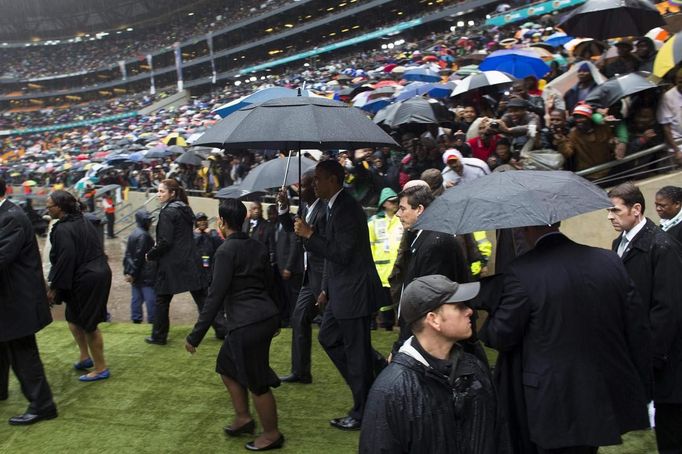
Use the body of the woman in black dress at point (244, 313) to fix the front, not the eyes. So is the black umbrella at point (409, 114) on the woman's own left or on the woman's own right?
on the woman's own right

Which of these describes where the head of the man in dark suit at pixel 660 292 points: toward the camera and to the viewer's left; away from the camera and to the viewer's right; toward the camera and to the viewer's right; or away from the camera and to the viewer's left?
toward the camera and to the viewer's left

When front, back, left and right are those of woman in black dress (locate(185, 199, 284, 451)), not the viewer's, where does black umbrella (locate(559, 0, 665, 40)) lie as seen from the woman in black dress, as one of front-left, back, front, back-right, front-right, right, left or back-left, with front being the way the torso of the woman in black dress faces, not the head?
right

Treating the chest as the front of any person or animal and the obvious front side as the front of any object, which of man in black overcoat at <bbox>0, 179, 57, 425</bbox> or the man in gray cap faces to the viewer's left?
the man in black overcoat

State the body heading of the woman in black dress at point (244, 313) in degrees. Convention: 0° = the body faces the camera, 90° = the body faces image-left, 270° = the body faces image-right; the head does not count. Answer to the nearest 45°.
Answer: approximately 135°

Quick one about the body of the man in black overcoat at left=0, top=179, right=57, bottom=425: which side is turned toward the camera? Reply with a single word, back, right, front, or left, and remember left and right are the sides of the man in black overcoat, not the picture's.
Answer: left

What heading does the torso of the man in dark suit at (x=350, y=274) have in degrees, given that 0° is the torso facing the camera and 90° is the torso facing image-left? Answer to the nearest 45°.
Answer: approximately 90°

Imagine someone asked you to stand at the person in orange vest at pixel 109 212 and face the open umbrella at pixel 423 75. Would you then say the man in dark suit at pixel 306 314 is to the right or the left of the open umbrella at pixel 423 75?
right

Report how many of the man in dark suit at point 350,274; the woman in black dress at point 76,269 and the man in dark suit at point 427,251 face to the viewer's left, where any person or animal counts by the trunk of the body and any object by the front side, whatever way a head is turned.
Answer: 3

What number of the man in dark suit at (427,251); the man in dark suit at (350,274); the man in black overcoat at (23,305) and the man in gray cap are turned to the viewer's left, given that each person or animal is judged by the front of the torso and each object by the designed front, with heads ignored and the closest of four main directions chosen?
3

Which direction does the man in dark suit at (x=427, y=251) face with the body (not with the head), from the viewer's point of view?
to the viewer's left

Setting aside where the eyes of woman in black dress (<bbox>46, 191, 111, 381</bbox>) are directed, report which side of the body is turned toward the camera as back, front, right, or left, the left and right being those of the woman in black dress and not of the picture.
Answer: left

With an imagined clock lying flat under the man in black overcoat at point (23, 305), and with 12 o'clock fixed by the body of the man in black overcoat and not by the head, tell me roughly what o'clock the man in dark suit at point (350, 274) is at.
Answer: The man in dark suit is roughly at 7 o'clock from the man in black overcoat.

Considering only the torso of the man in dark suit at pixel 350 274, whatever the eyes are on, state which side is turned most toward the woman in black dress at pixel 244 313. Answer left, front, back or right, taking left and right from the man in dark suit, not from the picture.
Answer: front
